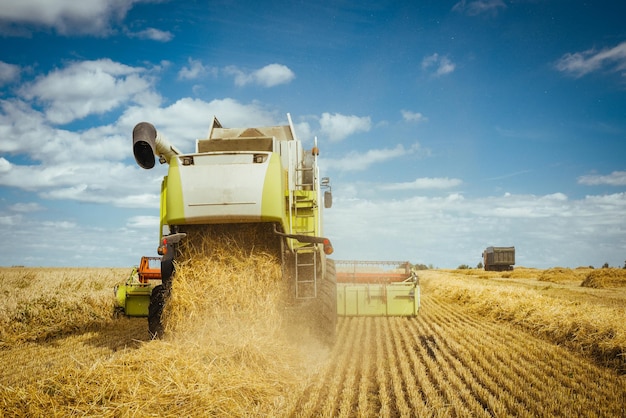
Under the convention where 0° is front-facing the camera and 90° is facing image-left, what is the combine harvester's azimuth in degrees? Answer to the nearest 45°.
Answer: approximately 180°

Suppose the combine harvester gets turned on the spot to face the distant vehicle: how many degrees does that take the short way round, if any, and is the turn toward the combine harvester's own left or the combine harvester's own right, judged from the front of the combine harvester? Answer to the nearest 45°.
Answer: approximately 45° to the combine harvester's own right
